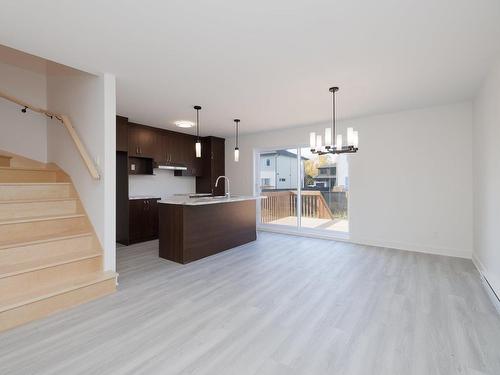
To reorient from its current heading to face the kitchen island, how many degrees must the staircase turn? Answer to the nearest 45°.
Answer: approximately 45° to its left

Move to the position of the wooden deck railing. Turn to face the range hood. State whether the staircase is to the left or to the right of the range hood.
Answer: left

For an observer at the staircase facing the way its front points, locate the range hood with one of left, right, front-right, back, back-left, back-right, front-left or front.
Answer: left

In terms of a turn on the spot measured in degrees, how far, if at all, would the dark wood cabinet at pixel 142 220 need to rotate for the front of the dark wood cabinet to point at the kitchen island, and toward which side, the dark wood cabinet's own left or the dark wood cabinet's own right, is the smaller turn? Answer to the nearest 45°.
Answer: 0° — it already faces it

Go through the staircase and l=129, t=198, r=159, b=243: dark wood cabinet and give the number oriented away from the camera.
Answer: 0

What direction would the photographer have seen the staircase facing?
facing the viewer and to the right of the viewer

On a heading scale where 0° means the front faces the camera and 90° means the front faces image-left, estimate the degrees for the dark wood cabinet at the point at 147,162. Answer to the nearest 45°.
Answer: approximately 315°

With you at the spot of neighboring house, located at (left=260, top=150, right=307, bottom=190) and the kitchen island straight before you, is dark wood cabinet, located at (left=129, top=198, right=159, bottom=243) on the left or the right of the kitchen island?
right
